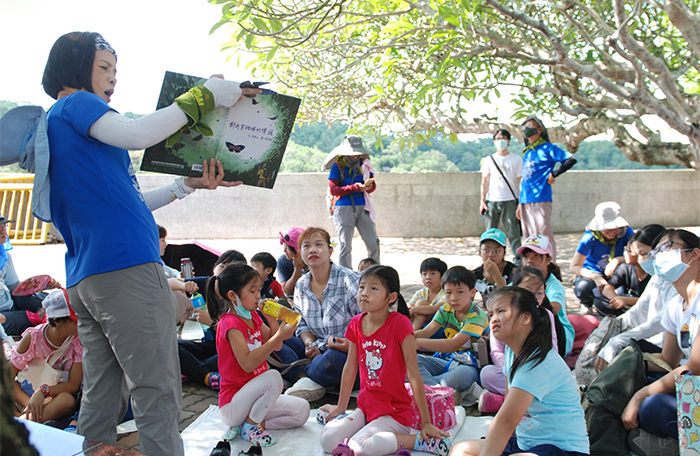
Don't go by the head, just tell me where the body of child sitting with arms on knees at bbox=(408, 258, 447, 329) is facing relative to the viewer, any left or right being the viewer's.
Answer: facing the viewer and to the left of the viewer

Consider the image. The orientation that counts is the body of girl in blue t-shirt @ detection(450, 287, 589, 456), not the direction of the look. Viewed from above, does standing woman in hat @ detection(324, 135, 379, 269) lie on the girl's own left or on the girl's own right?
on the girl's own right

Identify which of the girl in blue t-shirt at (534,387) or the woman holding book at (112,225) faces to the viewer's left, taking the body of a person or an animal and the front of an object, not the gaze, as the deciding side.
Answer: the girl in blue t-shirt

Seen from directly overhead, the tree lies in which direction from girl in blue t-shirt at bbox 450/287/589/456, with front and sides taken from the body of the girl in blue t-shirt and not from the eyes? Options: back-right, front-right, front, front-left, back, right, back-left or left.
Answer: right

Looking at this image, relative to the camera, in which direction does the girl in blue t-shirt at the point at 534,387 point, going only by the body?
to the viewer's left

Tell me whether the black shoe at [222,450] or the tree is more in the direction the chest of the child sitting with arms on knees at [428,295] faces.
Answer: the black shoe

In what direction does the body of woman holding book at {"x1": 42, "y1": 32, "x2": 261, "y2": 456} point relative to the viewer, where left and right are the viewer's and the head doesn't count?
facing to the right of the viewer

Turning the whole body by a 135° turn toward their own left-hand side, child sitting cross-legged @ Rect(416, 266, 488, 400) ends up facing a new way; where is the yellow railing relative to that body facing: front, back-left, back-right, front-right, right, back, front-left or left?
back-left

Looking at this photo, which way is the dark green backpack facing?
to the viewer's left

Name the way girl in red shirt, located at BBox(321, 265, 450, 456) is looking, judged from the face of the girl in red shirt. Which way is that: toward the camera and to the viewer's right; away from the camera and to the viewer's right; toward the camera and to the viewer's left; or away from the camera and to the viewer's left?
toward the camera and to the viewer's left

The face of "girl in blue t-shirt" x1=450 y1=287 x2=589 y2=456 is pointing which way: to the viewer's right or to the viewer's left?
to the viewer's left

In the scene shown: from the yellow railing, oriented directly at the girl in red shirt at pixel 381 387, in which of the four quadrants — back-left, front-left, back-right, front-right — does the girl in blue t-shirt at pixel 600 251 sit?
front-left

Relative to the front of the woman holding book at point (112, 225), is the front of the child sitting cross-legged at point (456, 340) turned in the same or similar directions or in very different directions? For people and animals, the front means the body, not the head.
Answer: very different directions

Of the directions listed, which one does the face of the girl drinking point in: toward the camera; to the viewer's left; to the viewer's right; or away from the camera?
to the viewer's right

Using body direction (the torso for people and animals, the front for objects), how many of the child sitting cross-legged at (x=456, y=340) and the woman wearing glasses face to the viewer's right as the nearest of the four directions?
0

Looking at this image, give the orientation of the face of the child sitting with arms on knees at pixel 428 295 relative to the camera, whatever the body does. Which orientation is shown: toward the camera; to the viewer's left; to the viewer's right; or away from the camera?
toward the camera
